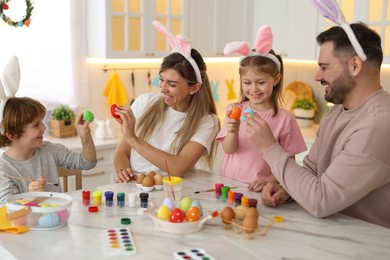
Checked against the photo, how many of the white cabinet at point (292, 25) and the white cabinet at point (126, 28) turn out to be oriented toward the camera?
2

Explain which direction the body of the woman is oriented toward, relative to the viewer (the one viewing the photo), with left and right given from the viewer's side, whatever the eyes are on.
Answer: facing the viewer and to the left of the viewer

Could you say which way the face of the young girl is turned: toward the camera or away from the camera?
toward the camera

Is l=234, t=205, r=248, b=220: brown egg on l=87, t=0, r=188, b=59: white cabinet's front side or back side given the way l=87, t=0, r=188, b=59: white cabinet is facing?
on the front side

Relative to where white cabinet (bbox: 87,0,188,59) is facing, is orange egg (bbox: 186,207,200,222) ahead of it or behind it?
ahead

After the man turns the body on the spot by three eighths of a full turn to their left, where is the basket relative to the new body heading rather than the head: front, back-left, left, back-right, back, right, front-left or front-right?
back

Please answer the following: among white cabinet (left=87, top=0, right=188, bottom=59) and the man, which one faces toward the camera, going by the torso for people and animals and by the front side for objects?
the white cabinet

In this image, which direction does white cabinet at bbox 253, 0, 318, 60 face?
toward the camera

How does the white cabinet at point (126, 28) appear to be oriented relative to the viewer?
toward the camera

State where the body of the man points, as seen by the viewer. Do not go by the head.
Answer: to the viewer's left

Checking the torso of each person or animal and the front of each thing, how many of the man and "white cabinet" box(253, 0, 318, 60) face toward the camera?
1

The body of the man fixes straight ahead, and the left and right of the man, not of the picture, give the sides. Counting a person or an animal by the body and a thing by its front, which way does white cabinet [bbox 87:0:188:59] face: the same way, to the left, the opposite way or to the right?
to the left

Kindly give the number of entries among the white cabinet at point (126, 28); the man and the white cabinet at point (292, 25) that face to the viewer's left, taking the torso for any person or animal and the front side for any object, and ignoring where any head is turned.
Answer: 1

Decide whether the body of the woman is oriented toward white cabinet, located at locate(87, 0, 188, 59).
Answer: no

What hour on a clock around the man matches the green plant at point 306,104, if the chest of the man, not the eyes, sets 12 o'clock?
The green plant is roughly at 3 o'clock from the man.

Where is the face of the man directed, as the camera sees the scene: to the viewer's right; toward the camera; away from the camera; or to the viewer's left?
to the viewer's left

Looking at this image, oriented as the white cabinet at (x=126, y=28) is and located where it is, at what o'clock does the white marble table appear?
The white marble table is roughly at 12 o'clock from the white cabinet.

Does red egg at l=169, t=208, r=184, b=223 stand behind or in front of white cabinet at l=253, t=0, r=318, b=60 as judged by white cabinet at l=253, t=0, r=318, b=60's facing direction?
in front

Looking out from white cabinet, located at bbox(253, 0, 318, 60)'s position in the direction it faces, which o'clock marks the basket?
The basket is roughly at 2 o'clock from the white cabinet.
